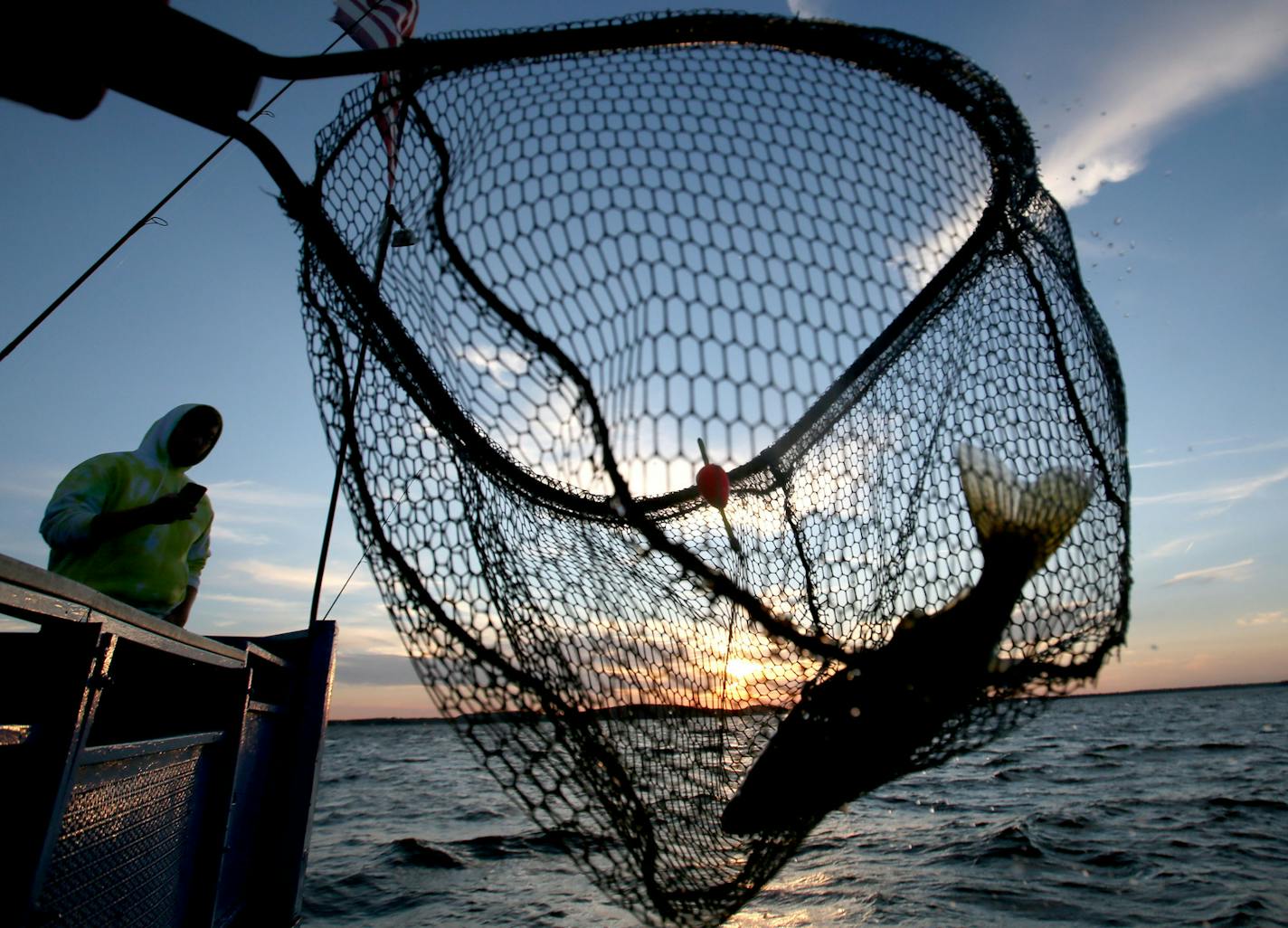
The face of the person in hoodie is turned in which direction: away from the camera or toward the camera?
toward the camera

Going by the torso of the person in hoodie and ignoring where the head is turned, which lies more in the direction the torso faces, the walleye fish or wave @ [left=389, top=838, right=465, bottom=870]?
the walleye fish

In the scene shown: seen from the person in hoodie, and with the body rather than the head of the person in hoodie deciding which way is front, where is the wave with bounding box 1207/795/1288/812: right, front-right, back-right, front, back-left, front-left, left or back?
front-left

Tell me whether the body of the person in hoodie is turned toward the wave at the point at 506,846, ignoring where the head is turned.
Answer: no

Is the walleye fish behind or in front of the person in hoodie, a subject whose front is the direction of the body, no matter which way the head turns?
in front

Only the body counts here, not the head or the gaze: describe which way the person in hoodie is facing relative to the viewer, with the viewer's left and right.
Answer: facing the viewer and to the right of the viewer
